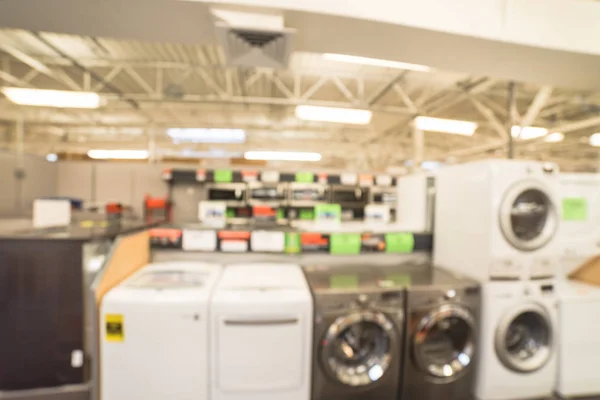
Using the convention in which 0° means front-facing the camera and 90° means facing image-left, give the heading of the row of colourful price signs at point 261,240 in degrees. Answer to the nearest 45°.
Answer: approximately 0°

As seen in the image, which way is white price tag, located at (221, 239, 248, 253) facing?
toward the camera

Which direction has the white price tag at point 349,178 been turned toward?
toward the camera

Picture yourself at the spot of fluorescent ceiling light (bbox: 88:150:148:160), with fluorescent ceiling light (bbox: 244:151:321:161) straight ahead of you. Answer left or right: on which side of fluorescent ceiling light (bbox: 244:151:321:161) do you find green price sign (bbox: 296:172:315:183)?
right

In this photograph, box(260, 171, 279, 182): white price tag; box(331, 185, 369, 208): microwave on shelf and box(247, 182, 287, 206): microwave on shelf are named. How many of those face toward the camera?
3

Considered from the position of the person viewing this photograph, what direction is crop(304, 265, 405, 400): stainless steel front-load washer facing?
facing the viewer

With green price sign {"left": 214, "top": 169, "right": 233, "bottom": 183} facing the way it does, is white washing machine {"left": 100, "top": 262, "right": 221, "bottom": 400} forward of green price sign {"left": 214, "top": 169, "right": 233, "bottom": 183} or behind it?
forward

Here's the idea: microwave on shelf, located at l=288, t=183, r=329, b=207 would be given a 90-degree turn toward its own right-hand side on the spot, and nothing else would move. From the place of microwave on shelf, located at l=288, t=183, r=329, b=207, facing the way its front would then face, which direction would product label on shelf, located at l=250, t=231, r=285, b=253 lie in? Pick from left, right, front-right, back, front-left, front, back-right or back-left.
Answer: left

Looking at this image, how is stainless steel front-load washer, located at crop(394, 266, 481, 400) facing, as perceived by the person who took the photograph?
facing the viewer and to the right of the viewer

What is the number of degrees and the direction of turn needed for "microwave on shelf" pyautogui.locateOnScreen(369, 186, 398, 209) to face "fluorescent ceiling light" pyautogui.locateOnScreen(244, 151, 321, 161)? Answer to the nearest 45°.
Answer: approximately 135° to its right

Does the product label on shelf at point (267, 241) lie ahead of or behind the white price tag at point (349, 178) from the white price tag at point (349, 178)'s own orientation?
ahead

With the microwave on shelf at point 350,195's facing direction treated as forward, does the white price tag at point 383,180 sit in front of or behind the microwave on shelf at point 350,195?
in front

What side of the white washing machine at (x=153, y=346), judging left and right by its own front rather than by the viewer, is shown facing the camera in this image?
front

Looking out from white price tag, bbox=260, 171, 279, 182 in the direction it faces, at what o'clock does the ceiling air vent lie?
The ceiling air vent is roughly at 12 o'clock from the white price tag.

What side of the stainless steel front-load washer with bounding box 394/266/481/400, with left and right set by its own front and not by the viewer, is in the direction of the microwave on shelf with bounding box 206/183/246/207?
back

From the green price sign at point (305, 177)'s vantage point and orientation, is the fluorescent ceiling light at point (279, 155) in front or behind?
behind

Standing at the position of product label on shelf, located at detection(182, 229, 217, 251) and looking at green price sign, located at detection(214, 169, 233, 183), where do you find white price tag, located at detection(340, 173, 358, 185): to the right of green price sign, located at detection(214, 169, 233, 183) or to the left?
right
